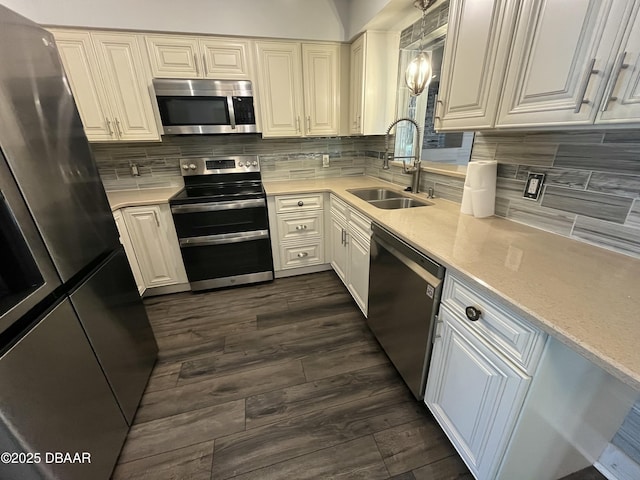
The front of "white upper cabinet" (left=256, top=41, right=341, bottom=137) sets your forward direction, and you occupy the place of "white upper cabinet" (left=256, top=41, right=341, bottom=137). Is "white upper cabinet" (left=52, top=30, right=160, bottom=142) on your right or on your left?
on your right

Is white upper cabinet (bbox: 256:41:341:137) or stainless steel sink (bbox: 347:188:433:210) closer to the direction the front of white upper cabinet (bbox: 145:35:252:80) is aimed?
the stainless steel sink

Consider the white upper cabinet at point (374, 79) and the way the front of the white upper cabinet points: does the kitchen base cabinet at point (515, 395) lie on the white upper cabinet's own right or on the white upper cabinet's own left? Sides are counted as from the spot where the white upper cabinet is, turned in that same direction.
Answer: on the white upper cabinet's own left

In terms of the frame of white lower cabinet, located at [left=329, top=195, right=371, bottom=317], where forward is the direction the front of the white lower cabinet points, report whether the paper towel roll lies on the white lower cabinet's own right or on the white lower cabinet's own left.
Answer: on the white lower cabinet's own left
